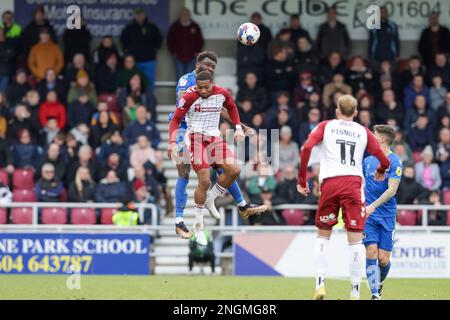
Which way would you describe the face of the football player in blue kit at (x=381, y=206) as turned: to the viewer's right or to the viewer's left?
to the viewer's left

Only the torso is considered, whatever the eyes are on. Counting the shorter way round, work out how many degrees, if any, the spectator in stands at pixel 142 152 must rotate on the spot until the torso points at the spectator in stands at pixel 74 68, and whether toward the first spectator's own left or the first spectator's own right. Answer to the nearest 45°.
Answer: approximately 135° to the first spectator's own right

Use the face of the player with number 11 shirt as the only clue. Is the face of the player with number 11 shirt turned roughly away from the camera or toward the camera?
away from the camera

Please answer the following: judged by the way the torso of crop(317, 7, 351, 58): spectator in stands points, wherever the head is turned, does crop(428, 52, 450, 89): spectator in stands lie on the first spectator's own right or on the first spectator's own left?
on the first spectator's own left

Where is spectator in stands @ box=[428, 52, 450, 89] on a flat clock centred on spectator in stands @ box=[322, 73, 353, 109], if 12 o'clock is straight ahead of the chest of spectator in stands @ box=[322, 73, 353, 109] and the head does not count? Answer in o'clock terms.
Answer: spectator in stands @ box=[428, 52, 450, 89] is roughly at 8 o'clock from spectator in stands @ box=[322, 73, 353, 109].

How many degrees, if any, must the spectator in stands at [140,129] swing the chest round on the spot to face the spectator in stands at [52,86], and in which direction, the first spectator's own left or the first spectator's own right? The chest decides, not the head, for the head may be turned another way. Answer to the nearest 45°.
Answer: approximately 135° to the first spectator's own right

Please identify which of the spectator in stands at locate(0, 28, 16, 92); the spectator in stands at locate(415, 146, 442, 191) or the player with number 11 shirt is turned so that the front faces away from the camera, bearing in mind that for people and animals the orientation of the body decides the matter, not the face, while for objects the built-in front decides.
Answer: the player with number 11 shirt

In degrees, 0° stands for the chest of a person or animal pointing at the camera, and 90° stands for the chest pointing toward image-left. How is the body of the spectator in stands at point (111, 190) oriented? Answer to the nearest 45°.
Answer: approximately 0°

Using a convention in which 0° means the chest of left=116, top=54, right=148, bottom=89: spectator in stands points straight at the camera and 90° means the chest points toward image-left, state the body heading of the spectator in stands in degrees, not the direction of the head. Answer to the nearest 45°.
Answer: approximately 0°

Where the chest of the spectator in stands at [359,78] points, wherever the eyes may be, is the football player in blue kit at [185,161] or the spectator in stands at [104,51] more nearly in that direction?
the football player in blue kit

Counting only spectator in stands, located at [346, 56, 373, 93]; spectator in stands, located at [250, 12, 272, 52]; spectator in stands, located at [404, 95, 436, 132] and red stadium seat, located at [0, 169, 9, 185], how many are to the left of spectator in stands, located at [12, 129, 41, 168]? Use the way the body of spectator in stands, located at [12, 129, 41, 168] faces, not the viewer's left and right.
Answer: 3
